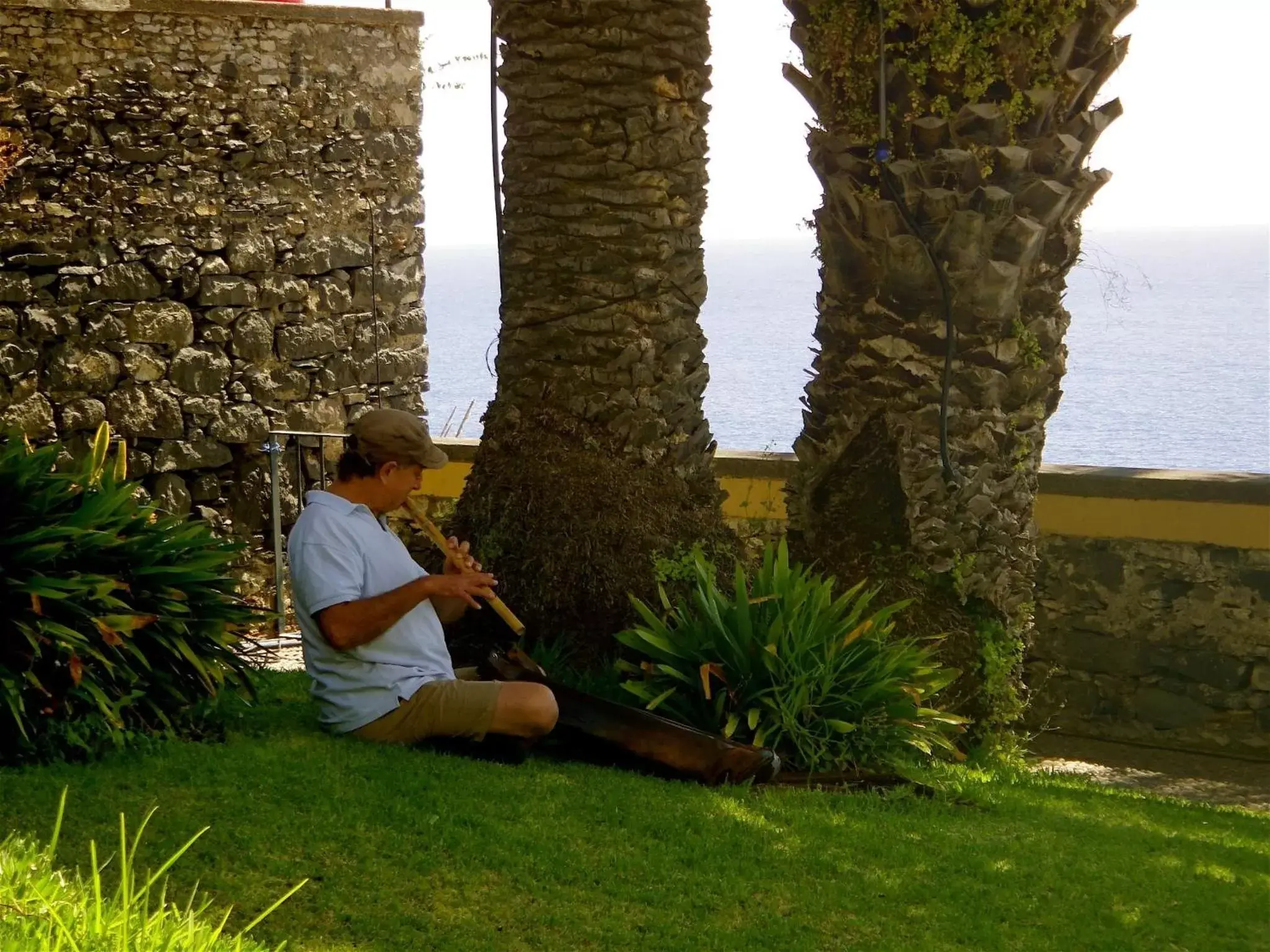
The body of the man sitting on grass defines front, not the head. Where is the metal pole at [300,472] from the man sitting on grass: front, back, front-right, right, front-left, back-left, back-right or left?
left

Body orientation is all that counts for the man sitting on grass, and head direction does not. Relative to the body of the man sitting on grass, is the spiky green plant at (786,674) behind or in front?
in front

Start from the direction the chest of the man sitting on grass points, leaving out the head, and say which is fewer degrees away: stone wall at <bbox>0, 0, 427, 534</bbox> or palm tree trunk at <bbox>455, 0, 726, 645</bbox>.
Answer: the palm tree trunk

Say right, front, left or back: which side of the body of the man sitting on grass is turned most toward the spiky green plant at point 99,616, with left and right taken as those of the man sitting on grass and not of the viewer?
back

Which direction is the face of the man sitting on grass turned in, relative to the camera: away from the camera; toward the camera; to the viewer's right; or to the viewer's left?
to the viewer's right

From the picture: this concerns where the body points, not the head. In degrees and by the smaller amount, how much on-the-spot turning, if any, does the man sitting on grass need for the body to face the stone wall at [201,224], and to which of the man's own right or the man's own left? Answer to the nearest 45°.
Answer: approximately 90° to the man's own left

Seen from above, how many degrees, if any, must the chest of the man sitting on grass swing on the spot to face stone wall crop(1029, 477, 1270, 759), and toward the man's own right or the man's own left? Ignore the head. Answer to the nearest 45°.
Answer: approximately 45° to the man's own left

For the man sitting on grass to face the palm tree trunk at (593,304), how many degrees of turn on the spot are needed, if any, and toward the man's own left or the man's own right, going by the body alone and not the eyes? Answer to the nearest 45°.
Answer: approximately 45° to the man's own left

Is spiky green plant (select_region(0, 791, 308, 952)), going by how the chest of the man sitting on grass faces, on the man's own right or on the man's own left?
on the man's own right

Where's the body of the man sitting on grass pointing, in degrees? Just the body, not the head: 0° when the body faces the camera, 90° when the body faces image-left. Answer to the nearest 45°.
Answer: approximately 270°
